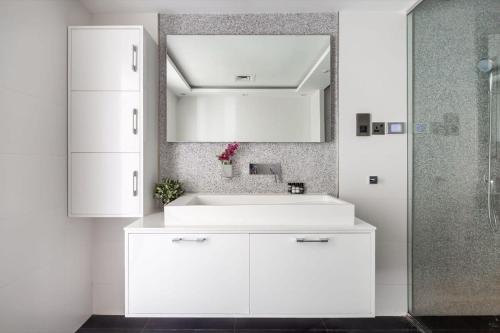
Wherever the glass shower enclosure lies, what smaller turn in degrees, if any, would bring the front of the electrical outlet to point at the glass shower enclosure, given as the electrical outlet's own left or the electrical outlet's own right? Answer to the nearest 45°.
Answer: approximately 45° to the electrical outlet's own left

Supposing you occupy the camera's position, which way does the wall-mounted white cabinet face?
facing the viewer

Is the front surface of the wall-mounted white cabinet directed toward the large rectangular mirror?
no

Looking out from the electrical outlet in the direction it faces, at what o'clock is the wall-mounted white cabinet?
The wall-mounted white cabinet is roughly at 2 o'clock from the electrical outlet.

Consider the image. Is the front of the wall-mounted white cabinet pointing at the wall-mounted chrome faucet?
no

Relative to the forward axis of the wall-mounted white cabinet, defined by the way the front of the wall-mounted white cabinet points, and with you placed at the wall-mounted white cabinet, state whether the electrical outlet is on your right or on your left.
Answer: on your left

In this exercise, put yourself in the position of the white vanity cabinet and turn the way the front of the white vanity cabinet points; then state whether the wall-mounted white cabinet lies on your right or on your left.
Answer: on your right

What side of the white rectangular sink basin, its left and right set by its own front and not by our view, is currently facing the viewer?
front

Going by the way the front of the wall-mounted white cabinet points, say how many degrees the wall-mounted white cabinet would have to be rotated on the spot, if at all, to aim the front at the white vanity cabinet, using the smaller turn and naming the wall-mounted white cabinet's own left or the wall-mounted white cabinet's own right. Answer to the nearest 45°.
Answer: approximately 45° to the wall-mounted white cabinet's own left

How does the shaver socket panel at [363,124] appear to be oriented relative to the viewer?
toward the camera

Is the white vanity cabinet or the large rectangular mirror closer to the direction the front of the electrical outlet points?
the white vanity cabinet

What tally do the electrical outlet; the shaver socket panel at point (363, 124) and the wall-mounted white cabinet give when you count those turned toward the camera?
3

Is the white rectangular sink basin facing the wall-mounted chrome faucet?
no

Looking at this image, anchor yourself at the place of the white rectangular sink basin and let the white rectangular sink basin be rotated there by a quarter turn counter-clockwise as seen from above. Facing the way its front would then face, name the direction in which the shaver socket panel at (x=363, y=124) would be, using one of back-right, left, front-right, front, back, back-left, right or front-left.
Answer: front-left

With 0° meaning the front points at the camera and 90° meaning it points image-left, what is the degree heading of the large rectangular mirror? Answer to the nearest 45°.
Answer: approximately 0°

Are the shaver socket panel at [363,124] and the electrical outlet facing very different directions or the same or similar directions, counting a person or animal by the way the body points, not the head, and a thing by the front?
same or similar directions

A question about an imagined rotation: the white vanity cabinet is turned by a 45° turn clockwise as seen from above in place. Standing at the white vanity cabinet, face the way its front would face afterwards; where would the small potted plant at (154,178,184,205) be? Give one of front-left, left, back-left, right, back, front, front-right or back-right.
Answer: right

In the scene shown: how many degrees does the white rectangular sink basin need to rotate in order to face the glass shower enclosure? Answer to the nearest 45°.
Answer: approximately 90° to its left
